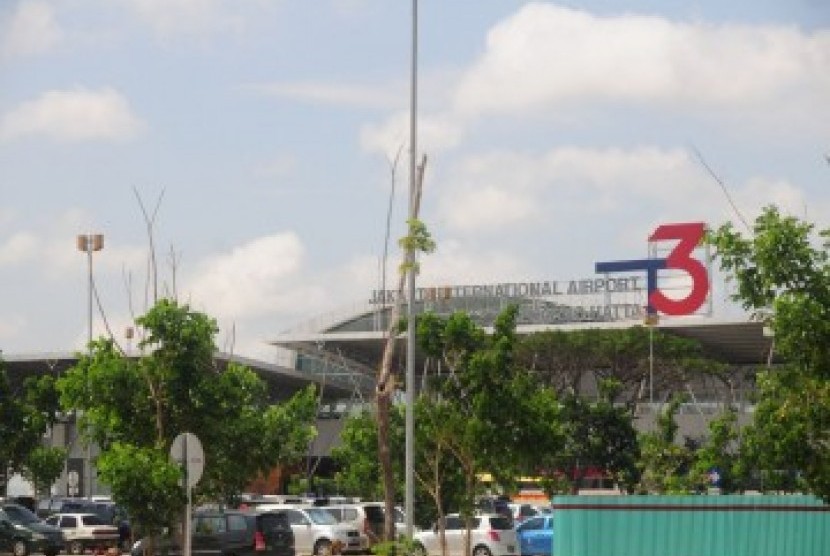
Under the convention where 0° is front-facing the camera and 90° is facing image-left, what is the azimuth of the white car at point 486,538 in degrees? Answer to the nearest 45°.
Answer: approximately 135°

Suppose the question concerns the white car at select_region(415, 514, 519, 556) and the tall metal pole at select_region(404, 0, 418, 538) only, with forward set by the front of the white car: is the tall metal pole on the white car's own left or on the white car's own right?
on the white car's own left

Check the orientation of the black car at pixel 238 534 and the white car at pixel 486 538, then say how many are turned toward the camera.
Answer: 0

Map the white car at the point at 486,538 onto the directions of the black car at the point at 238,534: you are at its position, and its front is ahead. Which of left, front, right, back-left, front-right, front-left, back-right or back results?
right

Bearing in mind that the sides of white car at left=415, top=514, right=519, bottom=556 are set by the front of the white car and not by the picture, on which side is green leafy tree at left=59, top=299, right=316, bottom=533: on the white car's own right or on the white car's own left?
on the white car's own left

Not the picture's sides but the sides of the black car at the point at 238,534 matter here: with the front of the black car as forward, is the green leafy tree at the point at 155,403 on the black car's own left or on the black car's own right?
on the black car's own left

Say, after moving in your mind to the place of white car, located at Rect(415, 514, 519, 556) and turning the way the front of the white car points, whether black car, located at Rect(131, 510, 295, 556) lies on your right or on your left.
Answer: on your left
